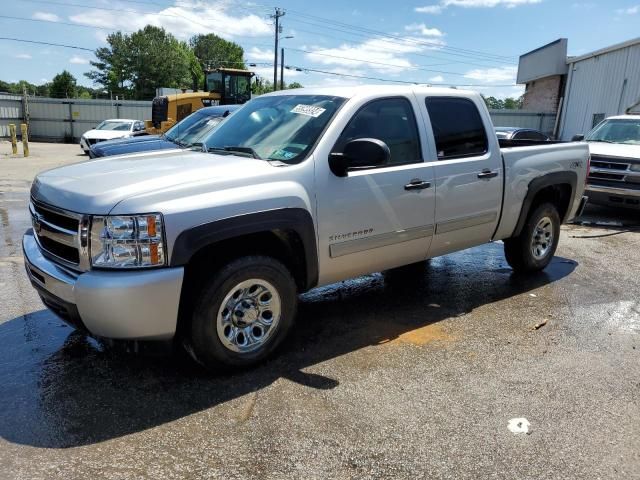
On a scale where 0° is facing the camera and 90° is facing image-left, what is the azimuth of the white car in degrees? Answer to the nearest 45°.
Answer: approximately 45°

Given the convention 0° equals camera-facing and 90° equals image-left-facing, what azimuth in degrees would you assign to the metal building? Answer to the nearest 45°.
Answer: approximately 45°

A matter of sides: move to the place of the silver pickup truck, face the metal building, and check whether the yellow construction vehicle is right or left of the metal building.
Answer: left

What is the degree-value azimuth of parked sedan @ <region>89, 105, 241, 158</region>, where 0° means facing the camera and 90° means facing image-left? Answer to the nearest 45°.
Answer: approximately 45°

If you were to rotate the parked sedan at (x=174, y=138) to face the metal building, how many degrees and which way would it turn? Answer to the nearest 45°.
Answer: approximately 180°

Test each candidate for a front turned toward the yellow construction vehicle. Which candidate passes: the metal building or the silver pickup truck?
the metal building

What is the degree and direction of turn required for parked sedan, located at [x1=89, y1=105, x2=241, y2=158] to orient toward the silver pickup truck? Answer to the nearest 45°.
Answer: approximately 45° to its left

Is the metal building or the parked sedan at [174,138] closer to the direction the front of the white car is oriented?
the parked sedan

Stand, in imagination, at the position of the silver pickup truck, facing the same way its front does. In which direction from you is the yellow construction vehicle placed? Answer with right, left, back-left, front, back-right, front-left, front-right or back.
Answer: back-right
